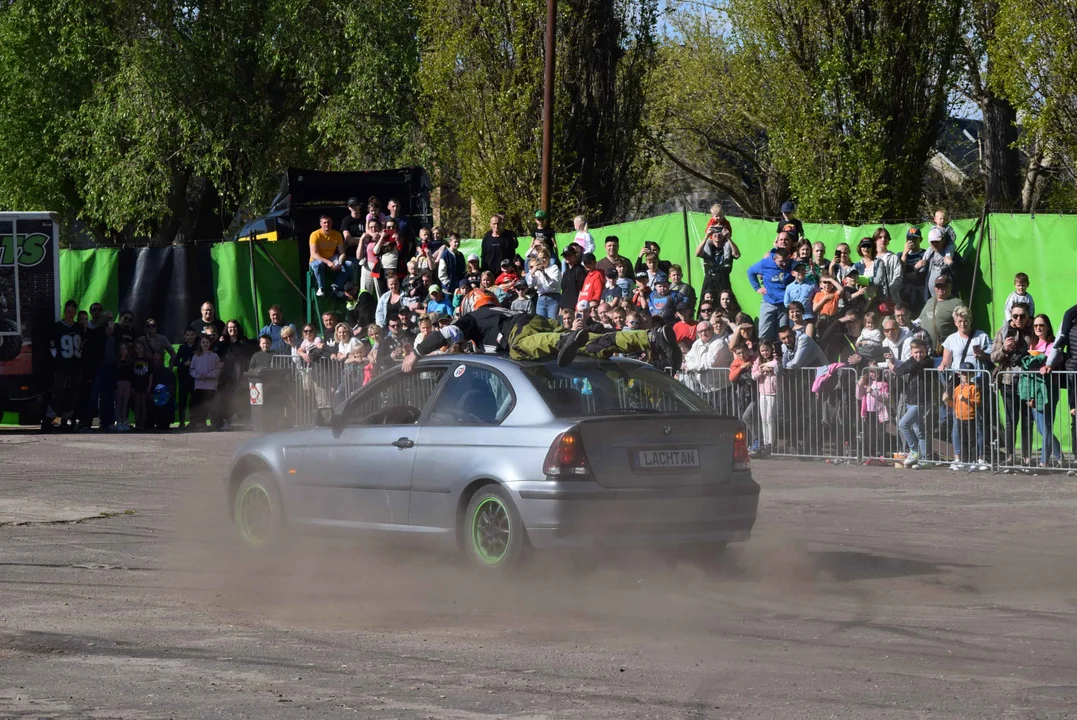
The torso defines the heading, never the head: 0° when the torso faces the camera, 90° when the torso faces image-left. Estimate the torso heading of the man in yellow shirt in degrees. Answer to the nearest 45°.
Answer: approximately 0°

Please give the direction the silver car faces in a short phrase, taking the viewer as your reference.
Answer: facing away from the viewer and to the left of the viewer

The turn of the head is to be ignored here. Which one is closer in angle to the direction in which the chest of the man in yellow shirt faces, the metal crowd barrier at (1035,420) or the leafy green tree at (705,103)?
the metal crowd barrier

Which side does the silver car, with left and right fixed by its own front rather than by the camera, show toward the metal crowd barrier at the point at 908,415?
right

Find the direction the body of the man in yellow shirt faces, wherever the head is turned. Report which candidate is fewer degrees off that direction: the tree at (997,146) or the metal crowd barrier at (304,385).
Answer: the metal crowd barrier

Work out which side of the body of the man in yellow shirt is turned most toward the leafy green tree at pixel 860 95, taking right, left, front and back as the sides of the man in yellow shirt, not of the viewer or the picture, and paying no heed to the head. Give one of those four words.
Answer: left

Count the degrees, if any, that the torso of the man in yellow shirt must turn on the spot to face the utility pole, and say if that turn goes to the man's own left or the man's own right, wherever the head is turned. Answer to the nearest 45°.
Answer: approximately 135° to the man's own left
